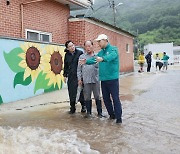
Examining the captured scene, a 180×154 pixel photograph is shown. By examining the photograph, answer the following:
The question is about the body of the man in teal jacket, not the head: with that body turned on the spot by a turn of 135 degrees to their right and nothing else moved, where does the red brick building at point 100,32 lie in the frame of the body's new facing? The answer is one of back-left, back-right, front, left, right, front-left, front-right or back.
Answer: front

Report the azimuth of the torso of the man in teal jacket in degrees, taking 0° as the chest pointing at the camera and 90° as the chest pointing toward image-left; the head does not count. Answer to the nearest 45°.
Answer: approximately 45°

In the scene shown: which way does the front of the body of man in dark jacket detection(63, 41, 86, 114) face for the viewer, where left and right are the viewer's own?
facing the viewer and to the right of the viewer

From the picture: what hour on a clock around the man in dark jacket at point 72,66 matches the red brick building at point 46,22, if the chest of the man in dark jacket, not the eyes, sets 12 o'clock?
The red brick building is roughly at 7 o'clock from the man in dark jacket.

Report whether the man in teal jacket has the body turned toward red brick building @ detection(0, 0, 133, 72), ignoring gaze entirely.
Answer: no

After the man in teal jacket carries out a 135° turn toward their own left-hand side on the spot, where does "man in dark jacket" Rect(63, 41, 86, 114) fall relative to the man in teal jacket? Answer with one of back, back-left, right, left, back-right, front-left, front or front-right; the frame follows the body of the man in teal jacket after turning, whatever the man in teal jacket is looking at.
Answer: back-left
